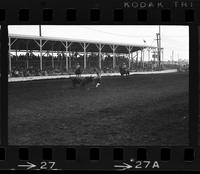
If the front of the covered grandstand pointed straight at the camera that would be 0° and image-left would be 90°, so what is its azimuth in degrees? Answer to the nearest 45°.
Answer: approximately 315°
